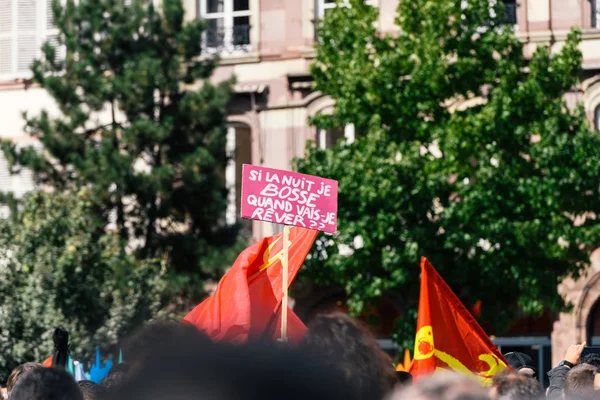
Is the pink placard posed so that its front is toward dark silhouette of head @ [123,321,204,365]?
yes

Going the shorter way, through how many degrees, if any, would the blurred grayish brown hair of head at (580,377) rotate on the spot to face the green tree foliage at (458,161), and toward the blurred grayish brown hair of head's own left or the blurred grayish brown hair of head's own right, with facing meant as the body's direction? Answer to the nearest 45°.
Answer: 0° — they already face it

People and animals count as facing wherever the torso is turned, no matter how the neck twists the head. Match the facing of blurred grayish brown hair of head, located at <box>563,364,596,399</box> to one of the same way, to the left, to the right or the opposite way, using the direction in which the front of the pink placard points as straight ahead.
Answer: the opposite way

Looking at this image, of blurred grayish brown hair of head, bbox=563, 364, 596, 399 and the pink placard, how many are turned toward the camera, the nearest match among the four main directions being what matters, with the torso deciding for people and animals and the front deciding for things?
1

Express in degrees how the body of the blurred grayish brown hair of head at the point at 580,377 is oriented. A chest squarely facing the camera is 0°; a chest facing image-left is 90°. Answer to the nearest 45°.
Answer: approximately 180°

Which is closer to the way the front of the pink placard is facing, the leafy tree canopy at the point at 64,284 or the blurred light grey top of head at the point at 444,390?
the blurred light grey top of head

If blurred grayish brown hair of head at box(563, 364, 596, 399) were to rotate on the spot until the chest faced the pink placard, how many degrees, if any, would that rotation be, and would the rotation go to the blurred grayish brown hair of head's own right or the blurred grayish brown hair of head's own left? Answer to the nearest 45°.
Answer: approximately 45° to the blurred grayish brown hair of head's own left

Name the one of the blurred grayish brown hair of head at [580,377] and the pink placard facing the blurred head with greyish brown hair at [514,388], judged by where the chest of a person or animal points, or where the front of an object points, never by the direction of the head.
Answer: the pink placard
